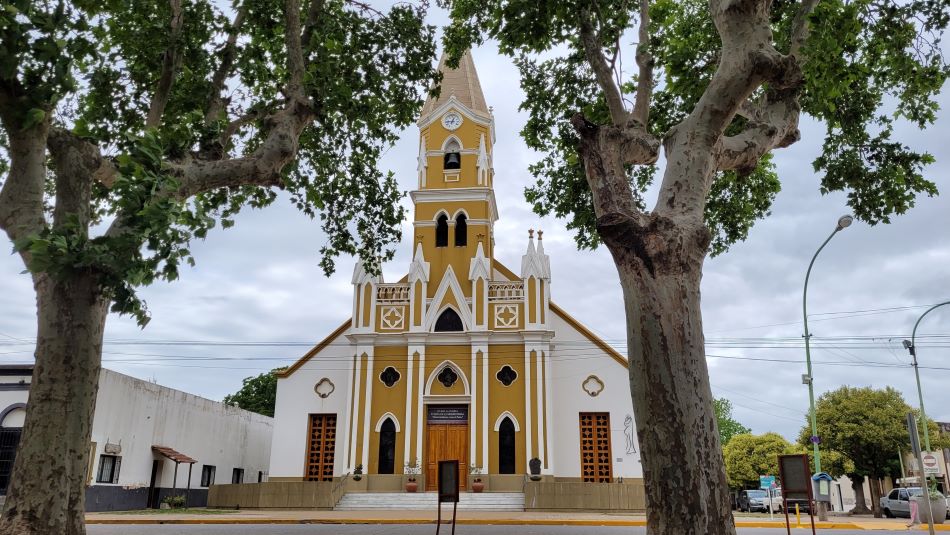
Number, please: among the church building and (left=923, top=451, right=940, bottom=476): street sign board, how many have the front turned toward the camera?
2

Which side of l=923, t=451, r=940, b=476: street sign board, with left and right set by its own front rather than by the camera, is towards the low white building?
right

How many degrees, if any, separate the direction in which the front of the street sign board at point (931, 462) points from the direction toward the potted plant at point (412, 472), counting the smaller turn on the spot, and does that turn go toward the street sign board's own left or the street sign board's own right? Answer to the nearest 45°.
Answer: approximately 90° to the street sign board's own right

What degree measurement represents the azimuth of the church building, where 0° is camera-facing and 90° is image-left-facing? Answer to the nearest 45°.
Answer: approximately 0°

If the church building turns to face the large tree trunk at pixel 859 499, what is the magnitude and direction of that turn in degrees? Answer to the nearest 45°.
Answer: approximately 135° to its left

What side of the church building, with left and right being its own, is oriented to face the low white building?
right

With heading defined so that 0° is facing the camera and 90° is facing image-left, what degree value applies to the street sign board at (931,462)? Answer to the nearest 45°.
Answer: approximately 0°
